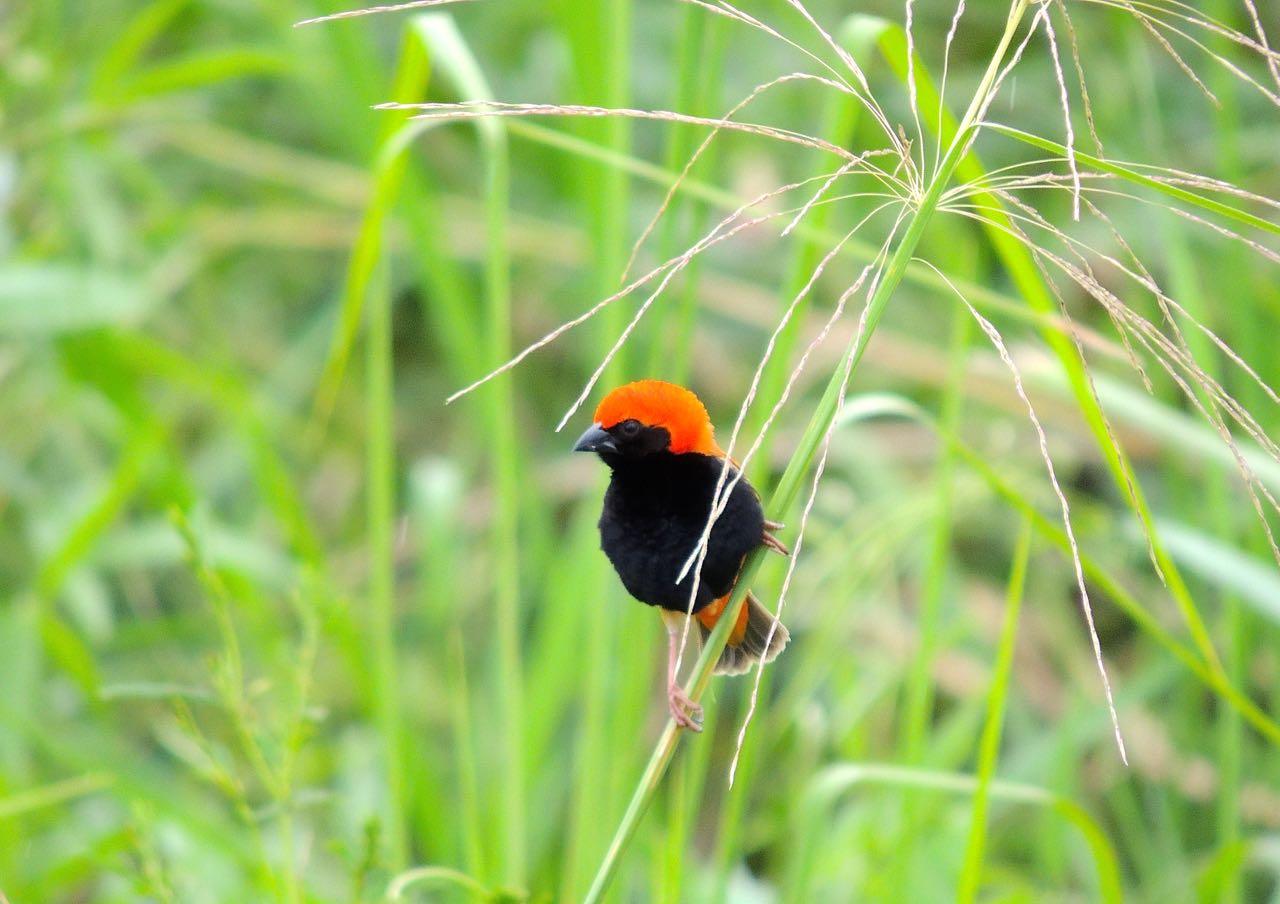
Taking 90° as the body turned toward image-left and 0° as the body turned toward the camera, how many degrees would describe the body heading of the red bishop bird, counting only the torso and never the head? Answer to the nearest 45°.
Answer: approximately 45°
